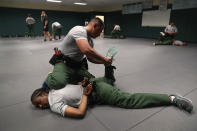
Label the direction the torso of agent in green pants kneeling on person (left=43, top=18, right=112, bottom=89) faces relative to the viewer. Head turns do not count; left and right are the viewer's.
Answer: facing to the right of the viewer
